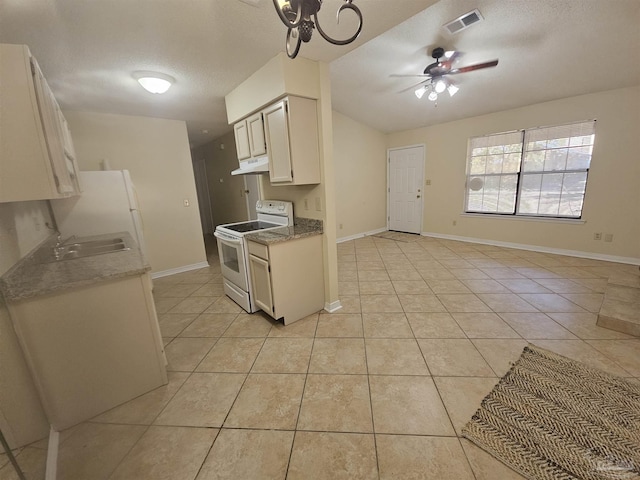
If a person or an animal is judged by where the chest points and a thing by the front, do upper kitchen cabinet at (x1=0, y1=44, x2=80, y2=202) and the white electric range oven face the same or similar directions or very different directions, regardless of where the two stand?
very different directions

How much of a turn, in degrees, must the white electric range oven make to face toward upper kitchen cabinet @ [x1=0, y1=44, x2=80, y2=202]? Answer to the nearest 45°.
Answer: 0° — it already faces it

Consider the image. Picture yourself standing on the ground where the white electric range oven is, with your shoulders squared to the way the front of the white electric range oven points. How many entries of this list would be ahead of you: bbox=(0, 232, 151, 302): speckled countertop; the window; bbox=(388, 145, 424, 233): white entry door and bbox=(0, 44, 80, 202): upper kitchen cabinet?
2

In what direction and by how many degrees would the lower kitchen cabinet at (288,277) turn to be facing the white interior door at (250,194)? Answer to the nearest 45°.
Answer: approximately 135° to its right

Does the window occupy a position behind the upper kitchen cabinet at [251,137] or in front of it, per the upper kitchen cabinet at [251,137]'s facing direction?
behind

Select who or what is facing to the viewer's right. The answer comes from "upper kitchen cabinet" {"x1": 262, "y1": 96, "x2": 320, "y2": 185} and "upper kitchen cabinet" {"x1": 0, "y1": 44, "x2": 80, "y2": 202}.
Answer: "upper kitchen cabinet" {"x1": 0, "y1": 44, "x2": 80, "y2": 202}

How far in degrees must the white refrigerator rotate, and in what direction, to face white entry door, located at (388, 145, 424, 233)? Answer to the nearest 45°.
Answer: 0° — it already faces it

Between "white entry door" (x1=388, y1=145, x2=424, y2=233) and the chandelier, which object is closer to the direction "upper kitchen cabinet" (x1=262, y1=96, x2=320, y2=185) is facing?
the chandelier

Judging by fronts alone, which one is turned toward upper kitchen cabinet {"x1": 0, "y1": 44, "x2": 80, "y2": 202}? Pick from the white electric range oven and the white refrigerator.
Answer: the white electric range oven

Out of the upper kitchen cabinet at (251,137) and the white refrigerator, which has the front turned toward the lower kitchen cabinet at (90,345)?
the upper kitchen cabinet

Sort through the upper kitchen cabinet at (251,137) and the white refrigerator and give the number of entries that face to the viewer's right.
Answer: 1

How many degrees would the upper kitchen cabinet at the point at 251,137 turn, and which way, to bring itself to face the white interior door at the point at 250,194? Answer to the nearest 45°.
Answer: approximately 135° to its right

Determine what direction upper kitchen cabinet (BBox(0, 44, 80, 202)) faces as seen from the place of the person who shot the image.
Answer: facing to the right of the viewer
